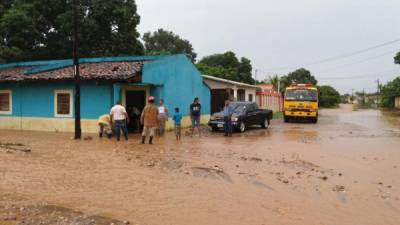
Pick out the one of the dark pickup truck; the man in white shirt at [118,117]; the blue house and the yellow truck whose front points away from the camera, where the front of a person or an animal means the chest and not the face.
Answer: the man in white shirt

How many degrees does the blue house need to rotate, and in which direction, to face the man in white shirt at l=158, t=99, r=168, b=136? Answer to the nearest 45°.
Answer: approximately 45° to its left

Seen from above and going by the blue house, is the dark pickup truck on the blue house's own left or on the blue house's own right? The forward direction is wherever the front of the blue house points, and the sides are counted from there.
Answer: on the blue house's own left

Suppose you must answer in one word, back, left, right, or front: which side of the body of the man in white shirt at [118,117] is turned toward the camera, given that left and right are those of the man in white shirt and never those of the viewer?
back

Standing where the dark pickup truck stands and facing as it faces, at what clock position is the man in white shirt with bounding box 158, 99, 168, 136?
The man in white shirt is roughly at 12 o'clock from the dark pickup truck.

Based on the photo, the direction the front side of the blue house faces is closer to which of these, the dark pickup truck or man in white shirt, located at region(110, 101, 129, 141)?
the man in white shirt

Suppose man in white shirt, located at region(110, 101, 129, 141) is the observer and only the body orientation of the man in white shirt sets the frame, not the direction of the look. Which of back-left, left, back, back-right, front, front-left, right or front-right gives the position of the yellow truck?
front-right

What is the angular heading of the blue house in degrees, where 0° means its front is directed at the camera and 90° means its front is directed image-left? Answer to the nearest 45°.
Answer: approximately 0°

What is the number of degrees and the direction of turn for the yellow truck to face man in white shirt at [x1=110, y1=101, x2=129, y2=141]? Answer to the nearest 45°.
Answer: approximately 45° to its right

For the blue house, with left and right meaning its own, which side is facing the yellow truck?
left

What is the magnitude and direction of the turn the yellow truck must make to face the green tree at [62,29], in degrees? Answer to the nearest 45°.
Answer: approximately 90° to its right

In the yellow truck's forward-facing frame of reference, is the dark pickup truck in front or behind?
in front

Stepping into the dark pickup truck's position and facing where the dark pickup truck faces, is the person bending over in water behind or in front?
in front

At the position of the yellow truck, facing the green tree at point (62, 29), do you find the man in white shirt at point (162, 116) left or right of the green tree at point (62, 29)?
left
